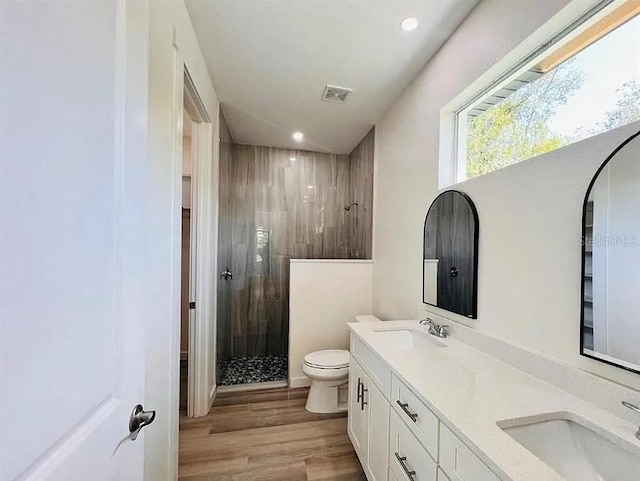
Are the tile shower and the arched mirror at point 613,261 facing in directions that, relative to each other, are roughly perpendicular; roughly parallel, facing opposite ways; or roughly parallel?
roughly perpendicular

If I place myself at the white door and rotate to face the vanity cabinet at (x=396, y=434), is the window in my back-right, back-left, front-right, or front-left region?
front-right

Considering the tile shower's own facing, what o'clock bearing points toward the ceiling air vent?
The ceiling air vent is roughly at 11 o'clock from the tile shower.

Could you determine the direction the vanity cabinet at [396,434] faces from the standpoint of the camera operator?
facing the viewer and to the left of the viewer

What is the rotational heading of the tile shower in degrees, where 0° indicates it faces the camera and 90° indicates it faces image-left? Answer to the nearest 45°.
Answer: approximately 0°
